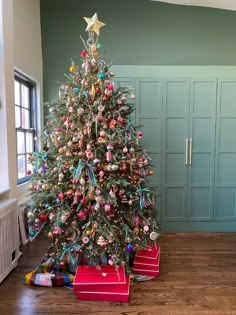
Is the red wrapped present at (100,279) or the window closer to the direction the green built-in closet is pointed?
the red wrapped present

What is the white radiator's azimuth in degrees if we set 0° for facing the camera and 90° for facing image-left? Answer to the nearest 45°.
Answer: approximately 270°

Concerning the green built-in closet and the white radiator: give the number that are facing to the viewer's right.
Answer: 1

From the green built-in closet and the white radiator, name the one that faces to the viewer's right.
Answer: the white radiator

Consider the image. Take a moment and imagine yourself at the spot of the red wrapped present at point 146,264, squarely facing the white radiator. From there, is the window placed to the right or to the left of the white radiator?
right

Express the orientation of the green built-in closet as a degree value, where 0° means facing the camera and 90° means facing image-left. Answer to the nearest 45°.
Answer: approximately 0°

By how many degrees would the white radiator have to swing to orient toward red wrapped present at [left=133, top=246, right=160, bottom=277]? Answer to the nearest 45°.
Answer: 0° — it already faces it

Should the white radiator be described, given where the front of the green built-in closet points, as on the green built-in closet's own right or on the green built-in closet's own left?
on the green built-in closet's own right
